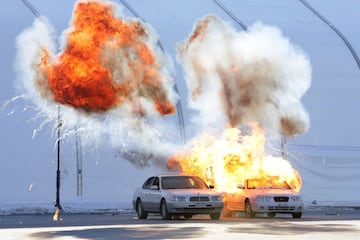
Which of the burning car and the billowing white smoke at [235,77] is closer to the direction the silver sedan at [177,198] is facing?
the burning car

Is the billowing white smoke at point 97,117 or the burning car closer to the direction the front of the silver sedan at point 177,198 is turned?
the burning car

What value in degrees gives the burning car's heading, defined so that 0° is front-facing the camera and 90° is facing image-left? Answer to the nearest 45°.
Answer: approximately 315°

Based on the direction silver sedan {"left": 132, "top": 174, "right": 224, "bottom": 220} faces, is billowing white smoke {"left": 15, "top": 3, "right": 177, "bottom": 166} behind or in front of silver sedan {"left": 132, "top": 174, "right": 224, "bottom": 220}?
behind

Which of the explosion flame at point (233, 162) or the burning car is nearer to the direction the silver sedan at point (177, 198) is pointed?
the burning car

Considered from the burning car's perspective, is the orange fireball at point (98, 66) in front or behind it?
behind
